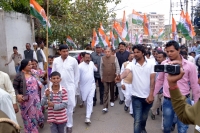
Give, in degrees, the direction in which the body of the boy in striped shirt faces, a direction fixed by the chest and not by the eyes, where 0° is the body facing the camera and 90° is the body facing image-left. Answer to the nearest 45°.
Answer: approximately 0°

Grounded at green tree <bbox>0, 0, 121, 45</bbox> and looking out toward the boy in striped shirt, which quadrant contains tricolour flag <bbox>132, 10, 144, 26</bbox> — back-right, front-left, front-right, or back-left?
front-left

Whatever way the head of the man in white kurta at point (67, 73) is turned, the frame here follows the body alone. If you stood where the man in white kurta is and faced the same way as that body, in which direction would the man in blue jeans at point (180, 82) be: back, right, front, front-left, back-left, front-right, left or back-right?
front-left

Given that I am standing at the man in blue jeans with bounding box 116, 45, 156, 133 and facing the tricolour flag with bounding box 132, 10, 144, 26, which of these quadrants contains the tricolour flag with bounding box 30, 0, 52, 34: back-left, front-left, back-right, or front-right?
front-left

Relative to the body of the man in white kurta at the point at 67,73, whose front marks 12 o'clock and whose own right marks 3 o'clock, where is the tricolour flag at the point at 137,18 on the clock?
The tricolour flag is roughly at 7 o'clock from the man in white kurta.

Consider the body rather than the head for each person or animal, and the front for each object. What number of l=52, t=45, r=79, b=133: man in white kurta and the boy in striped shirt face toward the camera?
2

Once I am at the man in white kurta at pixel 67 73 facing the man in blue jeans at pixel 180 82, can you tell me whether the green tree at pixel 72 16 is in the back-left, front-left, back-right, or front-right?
back-left

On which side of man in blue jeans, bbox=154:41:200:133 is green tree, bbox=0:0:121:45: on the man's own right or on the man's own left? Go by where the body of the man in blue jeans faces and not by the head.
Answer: on the man's own right

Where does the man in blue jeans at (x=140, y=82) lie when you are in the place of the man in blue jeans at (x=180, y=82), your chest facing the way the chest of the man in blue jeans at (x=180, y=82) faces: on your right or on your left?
on your right

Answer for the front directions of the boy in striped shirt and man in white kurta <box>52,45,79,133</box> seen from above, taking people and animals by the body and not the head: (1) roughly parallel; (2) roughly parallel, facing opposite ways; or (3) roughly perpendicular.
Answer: roughly parallel

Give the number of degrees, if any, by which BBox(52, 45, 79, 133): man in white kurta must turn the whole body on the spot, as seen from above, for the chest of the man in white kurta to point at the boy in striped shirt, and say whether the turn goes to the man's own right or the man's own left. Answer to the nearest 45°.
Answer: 0° — they already face them

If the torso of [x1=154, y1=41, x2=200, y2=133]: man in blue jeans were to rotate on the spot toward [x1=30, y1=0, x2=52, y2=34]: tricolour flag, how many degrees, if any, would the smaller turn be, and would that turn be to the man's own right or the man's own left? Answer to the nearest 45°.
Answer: approximately 45° to the man's own right

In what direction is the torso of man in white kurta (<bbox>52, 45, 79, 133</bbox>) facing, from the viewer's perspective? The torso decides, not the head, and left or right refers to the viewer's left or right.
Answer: facing the viewer
